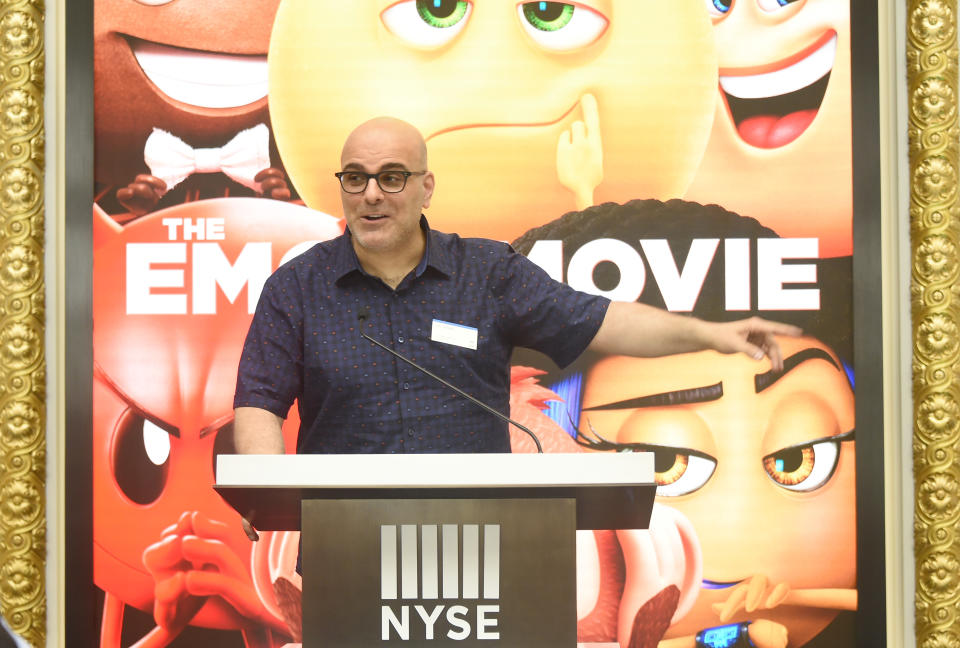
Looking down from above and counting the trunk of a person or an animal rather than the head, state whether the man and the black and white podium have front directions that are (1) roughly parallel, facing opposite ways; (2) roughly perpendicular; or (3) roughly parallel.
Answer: roughly parallel

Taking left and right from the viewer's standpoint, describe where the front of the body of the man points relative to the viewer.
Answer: facing the viewer

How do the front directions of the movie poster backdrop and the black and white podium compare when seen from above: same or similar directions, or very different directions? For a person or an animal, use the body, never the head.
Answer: same or similar directions

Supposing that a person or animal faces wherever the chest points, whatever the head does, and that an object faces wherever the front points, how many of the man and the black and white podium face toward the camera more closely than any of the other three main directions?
2

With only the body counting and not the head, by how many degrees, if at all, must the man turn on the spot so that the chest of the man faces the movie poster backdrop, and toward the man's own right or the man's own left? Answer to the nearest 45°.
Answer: approximately 135° to the man's own left

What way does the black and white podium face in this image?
toward the camera

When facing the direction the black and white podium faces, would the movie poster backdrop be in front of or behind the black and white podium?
behind

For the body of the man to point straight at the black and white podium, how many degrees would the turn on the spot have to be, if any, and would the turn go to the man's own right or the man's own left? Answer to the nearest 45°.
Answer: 0° — they already face it

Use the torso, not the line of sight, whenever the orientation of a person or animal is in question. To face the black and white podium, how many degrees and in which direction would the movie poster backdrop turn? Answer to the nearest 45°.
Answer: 0° — it already faces it

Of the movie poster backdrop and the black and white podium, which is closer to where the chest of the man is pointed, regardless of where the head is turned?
the black and white podium

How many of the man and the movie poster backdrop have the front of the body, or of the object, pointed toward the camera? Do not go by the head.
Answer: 2

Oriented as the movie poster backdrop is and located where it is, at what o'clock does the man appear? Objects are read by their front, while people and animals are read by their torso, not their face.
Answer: The man is roughly at 1 o'clock from the movie poster backdrop.

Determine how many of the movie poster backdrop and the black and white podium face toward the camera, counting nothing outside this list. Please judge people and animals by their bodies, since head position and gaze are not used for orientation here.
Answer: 2

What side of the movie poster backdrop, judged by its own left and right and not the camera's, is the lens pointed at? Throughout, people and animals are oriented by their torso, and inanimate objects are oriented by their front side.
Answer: front

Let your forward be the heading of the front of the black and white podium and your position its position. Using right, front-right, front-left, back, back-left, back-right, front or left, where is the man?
back
